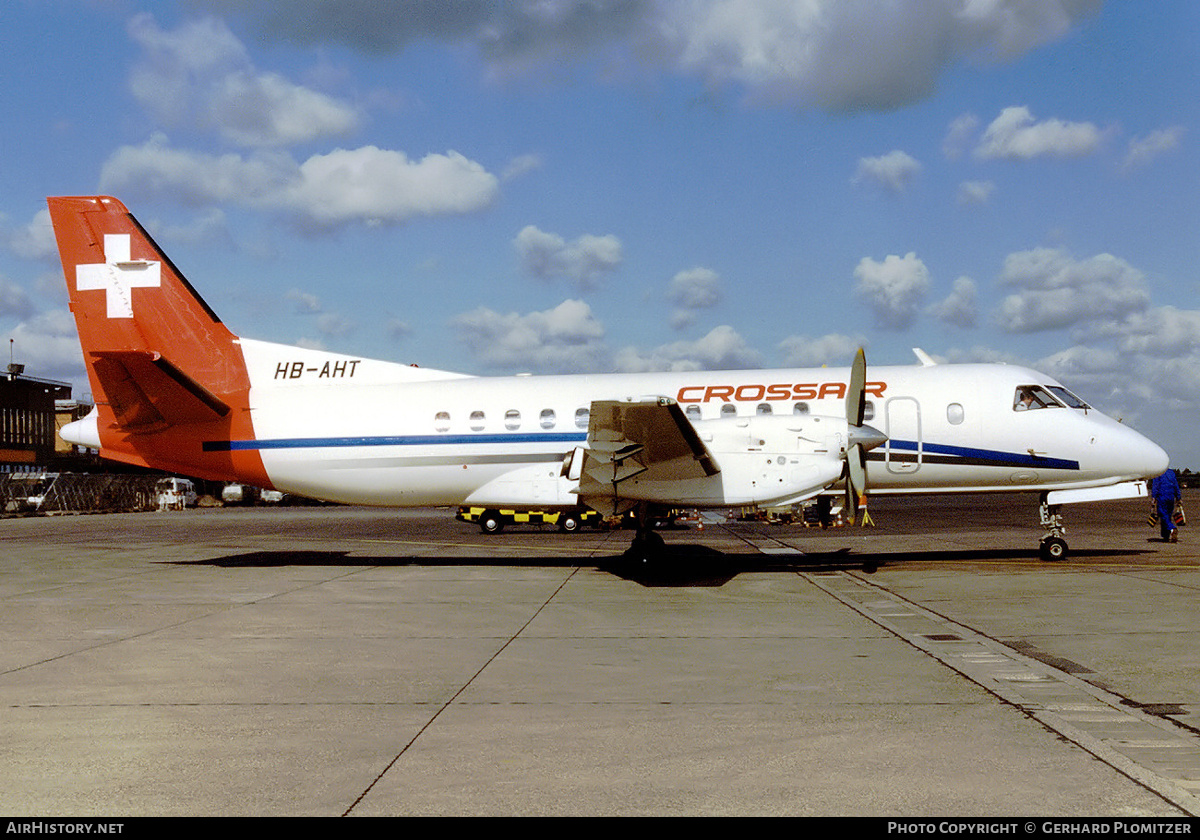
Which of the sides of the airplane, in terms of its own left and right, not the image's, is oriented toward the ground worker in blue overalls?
front

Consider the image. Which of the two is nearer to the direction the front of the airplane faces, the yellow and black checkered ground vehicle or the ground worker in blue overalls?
the ground worker in blue overalls

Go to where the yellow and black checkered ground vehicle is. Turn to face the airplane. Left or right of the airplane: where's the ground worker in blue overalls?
left

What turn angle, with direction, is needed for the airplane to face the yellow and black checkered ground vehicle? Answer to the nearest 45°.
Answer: approximately 90° to its left

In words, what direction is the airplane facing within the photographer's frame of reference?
facing to the right of the viewer
